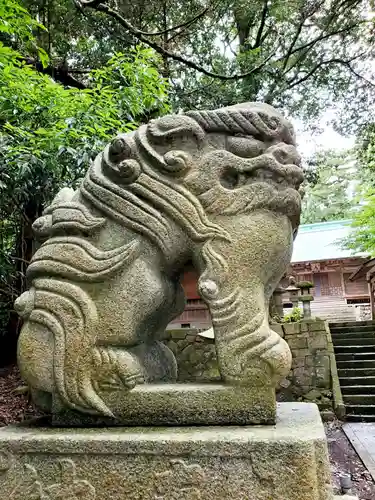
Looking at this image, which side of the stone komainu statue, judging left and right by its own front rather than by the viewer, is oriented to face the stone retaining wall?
left

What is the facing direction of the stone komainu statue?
to the viewer's right
